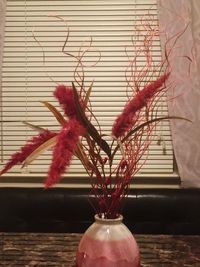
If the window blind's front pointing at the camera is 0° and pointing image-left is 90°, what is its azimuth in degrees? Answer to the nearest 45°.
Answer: approximately 0°

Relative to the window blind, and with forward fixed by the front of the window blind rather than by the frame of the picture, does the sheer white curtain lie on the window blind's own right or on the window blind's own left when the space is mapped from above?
on the window blind's own left

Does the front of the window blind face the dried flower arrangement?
yes

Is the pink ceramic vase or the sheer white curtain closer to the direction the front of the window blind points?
the pink ceramic vase

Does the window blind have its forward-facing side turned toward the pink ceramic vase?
yes

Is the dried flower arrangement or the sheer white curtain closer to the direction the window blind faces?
the dried flower arrangement
